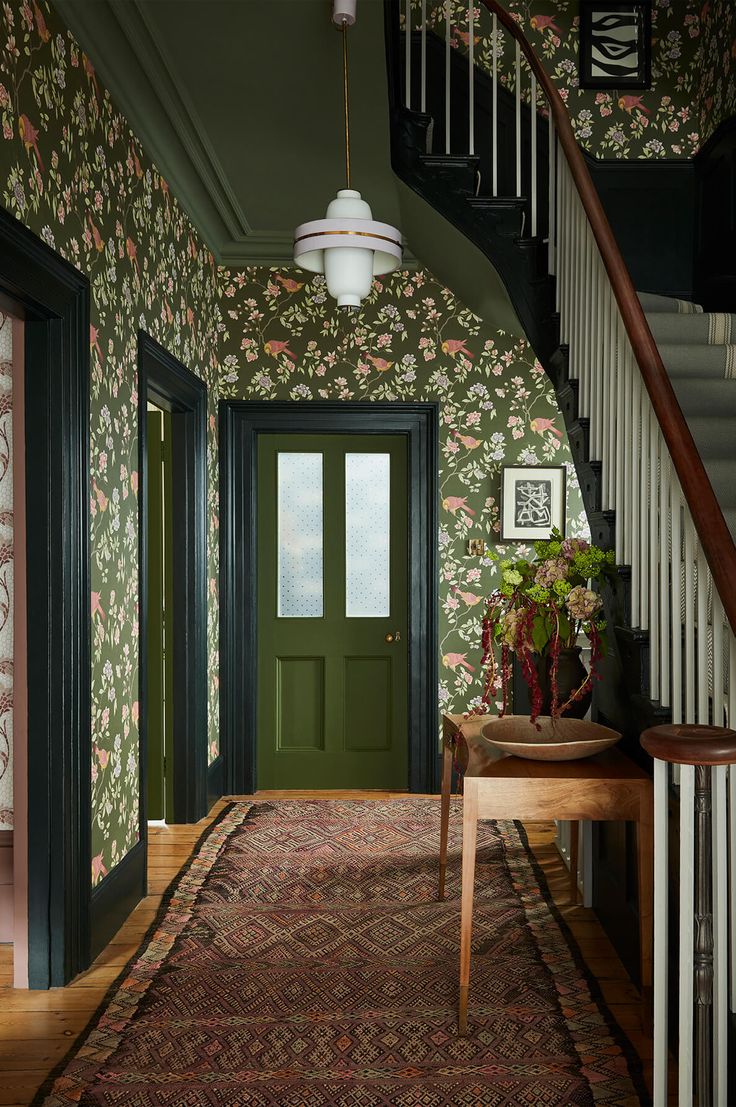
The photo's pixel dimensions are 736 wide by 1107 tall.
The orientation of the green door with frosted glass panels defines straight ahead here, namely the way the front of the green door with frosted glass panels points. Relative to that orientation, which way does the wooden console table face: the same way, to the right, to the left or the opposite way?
to the right

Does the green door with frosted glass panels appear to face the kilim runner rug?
yes

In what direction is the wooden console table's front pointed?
to the viewer's left

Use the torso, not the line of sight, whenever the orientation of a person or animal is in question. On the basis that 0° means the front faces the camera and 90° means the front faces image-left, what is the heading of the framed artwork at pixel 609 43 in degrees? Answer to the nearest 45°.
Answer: approximately 0°

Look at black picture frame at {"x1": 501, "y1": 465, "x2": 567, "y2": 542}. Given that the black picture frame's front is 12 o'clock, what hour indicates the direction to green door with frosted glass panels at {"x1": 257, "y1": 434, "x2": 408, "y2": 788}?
The green door with frosted glass panels is roughly at 3 o'clock from the black picture frame.

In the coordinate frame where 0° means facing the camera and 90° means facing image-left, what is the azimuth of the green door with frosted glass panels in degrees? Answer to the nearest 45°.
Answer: approximately 0°
